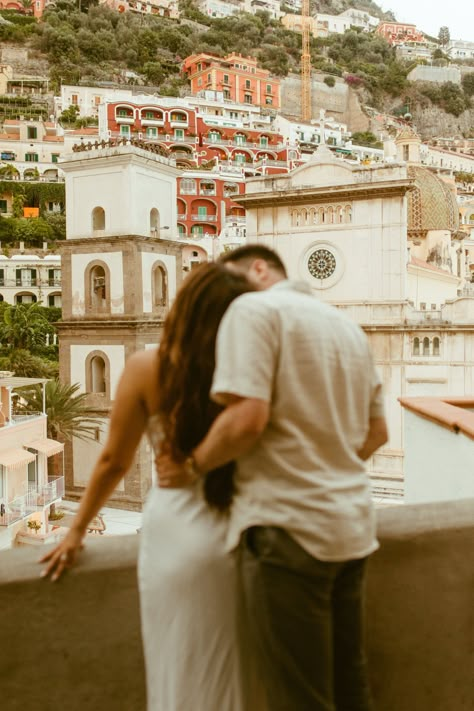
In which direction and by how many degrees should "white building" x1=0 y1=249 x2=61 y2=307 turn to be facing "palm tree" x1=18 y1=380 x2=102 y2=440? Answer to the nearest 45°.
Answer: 0° — it already faces it

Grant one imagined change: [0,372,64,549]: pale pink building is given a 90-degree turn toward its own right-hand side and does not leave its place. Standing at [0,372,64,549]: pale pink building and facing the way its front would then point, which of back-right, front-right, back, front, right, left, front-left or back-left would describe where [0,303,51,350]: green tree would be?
back-right

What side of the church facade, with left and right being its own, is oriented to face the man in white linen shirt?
front

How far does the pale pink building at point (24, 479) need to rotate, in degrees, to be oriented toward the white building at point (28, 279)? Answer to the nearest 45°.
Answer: approximately 135° to its left

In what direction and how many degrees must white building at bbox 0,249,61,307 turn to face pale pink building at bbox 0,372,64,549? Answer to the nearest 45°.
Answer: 0° — it already faces it

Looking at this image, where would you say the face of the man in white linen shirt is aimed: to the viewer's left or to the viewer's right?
to the viewer's left

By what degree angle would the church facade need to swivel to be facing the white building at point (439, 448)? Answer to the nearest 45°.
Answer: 0° — it already faces it

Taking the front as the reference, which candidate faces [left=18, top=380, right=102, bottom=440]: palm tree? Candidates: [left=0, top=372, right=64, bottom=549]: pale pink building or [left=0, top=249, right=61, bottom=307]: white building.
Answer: [left=0, top=249, right=61, bottom=307]: white building

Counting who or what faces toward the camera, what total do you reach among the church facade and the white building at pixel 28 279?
2

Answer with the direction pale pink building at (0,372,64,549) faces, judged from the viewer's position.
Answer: facing the viewer and to the right of the viewer

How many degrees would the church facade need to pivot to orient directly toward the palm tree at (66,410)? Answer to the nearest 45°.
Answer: approximately 45° to its right

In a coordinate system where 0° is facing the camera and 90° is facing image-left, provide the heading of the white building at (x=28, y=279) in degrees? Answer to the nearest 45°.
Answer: approximately 0°
